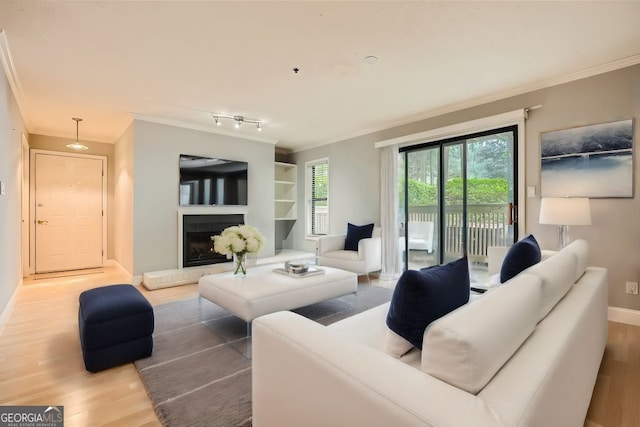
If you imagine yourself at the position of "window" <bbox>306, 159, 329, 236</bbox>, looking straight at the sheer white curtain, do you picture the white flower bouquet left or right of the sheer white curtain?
right

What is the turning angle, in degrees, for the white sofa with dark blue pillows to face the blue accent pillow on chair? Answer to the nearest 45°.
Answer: approximately 45° to its right

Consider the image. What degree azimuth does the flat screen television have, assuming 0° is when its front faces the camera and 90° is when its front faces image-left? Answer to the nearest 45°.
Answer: approximately 315°

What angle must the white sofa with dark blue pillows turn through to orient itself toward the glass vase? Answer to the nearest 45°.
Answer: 0° — it already faces it

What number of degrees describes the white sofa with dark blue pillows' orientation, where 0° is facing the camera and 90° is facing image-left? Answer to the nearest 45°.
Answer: approximately 135°
